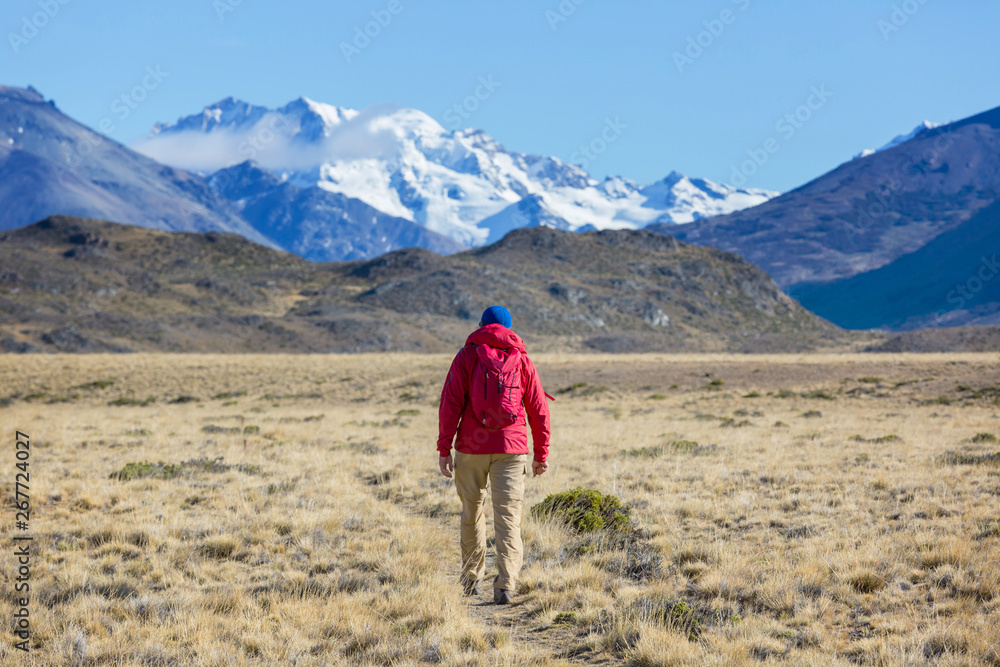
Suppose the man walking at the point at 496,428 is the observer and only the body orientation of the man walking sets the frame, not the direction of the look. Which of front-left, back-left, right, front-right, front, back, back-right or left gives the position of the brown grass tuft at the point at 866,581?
right

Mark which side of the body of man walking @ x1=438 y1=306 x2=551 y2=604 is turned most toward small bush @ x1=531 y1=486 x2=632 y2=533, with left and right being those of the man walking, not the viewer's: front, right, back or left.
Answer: front

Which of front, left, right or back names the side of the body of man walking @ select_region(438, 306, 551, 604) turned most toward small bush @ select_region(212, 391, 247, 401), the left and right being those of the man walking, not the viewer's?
front

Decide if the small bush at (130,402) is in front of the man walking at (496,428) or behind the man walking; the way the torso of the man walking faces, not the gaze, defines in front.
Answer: in front

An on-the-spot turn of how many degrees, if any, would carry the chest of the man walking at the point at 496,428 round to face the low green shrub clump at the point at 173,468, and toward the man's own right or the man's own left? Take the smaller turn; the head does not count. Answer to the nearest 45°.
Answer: approximately 45° to the man's own left

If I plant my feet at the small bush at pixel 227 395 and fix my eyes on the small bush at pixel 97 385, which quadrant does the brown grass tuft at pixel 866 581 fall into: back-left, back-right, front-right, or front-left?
back-left

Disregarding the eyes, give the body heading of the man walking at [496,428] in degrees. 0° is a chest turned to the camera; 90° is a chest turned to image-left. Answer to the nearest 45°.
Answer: approximately 180°

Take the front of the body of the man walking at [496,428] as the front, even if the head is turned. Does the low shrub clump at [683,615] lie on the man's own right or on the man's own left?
on the man's own right
